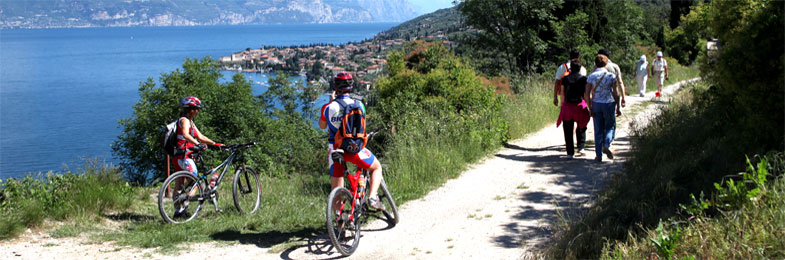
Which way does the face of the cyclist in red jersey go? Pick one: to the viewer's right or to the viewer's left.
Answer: to the viewer's right

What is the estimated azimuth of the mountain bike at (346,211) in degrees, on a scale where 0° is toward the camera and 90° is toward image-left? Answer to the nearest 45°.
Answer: approximately 225°

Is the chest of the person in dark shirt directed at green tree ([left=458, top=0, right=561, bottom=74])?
yes

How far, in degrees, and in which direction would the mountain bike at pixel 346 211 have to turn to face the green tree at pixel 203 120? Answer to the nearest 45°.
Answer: approximately 45° to its left

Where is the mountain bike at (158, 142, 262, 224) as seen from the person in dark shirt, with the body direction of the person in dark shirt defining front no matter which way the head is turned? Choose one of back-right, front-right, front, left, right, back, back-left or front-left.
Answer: back-left

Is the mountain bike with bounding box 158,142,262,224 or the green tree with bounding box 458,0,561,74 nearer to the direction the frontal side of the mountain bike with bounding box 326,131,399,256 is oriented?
the green tree

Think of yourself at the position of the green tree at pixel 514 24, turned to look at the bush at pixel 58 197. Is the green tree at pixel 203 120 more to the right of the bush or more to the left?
right

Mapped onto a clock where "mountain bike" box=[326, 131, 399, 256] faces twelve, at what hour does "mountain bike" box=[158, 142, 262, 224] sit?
"mountain bike" box=[158, 142, 262, 224] is roughly at 9 o'clock from "mountain bike" box=[326, 131, 399, 256].

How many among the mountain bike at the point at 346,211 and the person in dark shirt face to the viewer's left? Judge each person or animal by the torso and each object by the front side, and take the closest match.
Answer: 0

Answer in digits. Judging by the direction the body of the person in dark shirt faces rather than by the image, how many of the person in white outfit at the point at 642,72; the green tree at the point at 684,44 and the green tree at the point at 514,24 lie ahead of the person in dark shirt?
3

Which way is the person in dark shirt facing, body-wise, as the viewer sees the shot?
away from the camera

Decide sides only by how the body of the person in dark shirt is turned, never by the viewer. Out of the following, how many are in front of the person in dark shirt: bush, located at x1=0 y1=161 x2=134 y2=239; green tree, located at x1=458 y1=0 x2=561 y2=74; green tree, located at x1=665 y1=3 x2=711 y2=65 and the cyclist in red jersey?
2
